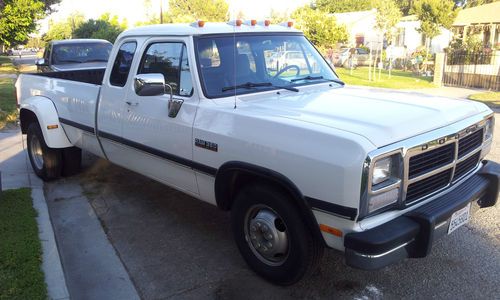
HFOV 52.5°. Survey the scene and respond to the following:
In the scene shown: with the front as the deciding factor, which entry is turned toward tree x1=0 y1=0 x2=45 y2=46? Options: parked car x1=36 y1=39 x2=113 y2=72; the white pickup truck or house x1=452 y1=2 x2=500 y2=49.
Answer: the house

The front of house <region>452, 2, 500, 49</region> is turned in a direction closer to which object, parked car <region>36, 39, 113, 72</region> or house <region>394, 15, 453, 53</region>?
the parked car

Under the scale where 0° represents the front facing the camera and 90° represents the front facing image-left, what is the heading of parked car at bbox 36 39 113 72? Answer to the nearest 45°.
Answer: approximately 315°

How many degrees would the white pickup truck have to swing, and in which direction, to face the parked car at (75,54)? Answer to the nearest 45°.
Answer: approximately 180°

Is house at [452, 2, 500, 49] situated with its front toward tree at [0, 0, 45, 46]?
yes

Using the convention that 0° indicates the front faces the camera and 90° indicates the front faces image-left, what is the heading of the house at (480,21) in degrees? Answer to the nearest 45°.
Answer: approximately 45°

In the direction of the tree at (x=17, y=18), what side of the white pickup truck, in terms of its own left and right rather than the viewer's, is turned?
back

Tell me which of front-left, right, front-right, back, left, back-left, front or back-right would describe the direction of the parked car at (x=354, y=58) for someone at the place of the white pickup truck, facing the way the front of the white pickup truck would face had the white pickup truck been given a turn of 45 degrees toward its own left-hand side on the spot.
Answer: left
